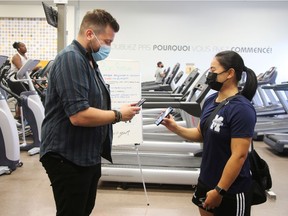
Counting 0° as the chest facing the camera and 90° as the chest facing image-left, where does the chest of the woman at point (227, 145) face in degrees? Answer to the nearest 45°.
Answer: approximately 45°

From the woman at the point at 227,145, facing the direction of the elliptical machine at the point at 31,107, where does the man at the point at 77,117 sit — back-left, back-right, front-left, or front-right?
front-left

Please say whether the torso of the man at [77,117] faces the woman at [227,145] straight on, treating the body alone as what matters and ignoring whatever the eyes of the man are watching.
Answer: yes

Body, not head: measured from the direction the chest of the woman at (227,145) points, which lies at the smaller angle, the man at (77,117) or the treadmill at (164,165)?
the man

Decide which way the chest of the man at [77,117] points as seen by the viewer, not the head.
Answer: to the viewer's right
